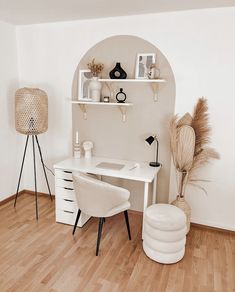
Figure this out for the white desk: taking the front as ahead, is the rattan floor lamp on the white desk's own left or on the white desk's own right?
on the white desk's own right

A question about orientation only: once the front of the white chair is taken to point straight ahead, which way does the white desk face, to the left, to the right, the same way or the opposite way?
the opposite way

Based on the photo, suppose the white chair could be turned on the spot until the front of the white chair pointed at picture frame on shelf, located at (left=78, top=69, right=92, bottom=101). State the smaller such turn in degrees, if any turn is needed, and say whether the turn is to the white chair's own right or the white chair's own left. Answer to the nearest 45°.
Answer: approximately 45° to the white chair's own left

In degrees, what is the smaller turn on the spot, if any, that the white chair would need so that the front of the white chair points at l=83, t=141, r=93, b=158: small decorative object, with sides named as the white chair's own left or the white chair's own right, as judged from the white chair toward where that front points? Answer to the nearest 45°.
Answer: approximately 45° to the white chair's own left

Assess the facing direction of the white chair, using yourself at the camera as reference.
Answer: facing away from the viewer and to the right of the viewer
